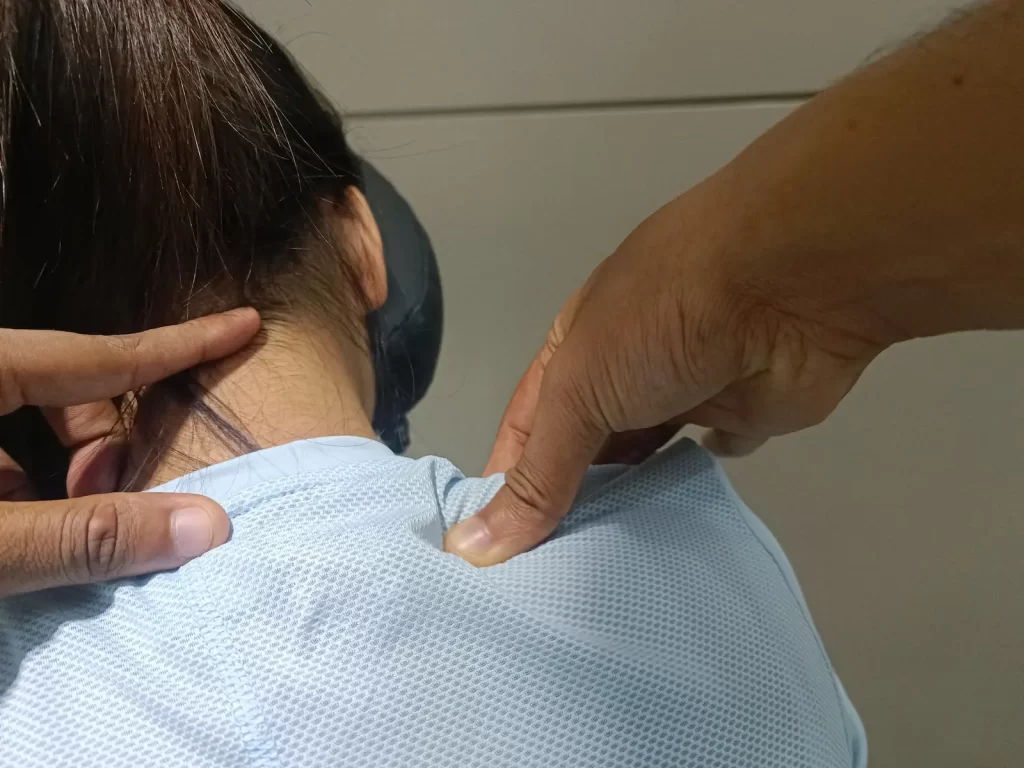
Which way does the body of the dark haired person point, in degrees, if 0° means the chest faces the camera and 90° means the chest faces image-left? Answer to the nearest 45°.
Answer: approximately 180°
